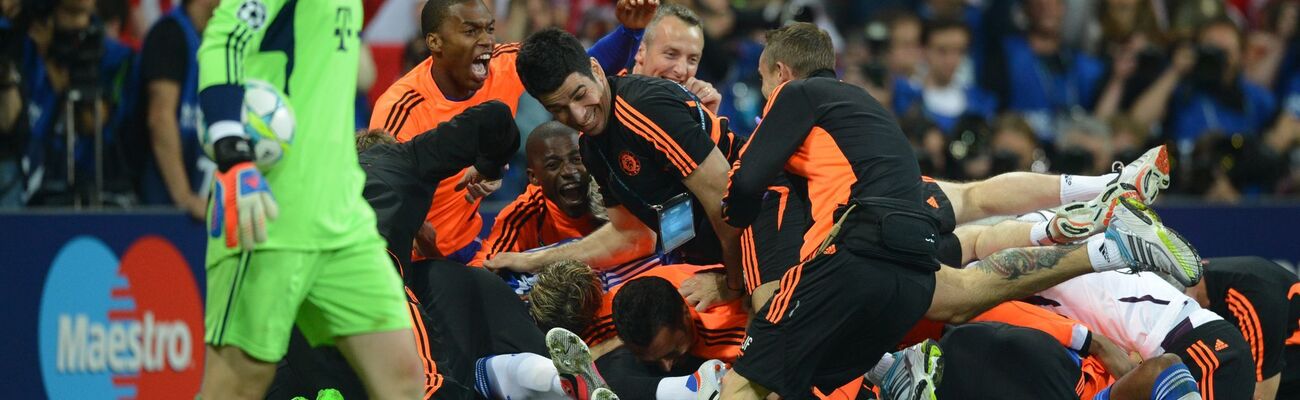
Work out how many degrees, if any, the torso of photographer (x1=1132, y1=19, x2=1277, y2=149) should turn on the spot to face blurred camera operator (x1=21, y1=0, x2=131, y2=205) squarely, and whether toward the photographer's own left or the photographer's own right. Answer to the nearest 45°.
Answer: approximately 45° to the photographer's own right

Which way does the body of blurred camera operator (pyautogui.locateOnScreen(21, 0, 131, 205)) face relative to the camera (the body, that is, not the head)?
toward the camera

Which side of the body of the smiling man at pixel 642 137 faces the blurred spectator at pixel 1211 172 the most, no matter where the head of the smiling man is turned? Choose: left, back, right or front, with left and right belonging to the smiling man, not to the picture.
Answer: back

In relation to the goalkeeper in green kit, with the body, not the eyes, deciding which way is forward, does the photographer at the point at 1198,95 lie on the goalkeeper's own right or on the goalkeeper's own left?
on the goalkeeper's own left

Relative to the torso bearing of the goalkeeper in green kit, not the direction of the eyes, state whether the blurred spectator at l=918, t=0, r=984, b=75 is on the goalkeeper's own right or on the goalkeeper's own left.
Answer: on the goalkeeper's own left

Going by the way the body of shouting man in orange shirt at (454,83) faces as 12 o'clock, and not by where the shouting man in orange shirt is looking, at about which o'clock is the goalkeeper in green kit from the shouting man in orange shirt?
The goalkeeper in green kit is roughly at 2 o'clock from the shouting man in orange shirt.

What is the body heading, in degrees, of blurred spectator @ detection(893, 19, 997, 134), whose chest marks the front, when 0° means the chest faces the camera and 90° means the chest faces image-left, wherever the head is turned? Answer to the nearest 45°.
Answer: approximately 0°

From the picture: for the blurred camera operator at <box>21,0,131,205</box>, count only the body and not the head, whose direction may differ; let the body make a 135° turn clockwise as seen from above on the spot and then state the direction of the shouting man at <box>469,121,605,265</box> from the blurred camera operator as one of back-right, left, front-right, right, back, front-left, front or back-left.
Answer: back

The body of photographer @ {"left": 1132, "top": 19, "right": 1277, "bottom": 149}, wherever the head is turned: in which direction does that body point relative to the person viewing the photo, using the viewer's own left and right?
facing the viewer
